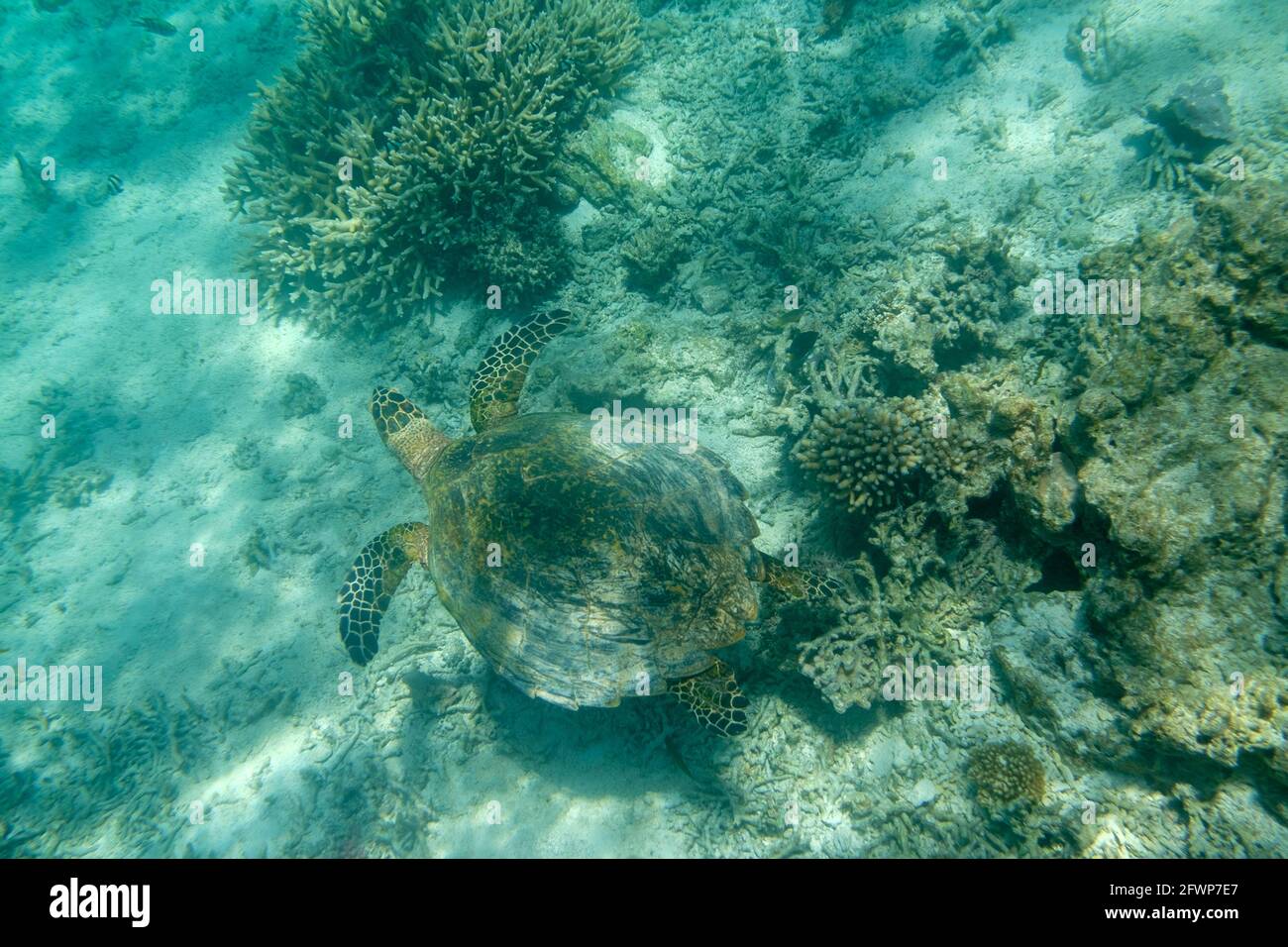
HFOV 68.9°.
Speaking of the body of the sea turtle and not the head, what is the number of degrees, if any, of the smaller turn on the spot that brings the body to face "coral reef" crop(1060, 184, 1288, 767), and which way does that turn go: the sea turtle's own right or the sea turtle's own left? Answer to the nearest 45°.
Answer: approximately 135° to the sea turtle's own right

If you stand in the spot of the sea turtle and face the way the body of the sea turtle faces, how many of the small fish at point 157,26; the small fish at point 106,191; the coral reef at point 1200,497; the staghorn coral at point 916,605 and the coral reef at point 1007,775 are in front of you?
2

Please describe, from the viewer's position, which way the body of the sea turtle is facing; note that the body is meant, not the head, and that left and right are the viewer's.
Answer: facing away from the viewer and to the left of the viewer

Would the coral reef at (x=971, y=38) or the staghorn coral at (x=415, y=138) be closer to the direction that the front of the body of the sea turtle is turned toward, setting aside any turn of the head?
the staghorn coral

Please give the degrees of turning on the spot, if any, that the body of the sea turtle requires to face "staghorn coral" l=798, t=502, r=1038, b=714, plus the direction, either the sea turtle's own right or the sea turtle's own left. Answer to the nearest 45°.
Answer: approximately 135° to the sea turtle's own right
